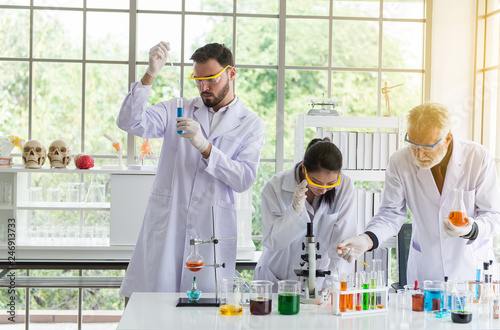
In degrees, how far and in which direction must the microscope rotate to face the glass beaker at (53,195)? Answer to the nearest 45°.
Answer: approximately 45° to its left

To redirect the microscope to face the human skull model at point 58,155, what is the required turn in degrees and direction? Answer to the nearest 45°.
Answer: approximately 45° to its left

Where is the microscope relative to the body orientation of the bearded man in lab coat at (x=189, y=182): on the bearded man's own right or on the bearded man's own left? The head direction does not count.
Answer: on the bearded man's own left

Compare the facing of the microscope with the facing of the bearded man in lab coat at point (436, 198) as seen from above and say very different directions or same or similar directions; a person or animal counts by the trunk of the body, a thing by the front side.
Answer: very different directions

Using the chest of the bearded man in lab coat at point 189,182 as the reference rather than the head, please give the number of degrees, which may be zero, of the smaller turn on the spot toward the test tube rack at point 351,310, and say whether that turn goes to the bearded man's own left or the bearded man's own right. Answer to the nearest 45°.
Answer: approximately 90° to the bearded man's own left

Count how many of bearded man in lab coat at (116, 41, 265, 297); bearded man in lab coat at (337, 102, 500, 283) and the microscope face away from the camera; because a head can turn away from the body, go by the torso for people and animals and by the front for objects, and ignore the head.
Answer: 1

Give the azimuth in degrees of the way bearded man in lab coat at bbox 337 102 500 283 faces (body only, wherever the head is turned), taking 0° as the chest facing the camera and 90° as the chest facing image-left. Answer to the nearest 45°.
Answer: approximately 0°

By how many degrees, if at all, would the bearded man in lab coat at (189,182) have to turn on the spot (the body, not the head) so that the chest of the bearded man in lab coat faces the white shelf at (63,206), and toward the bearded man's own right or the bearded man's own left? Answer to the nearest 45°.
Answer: approximately 90° to the bearded man's own right

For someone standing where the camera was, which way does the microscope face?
facing away from the viewer

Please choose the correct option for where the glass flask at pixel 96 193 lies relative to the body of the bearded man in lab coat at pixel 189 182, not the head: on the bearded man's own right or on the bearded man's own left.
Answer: on the bearded man's own right

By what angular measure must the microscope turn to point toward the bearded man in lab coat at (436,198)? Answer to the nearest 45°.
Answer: approximately 45° to its right

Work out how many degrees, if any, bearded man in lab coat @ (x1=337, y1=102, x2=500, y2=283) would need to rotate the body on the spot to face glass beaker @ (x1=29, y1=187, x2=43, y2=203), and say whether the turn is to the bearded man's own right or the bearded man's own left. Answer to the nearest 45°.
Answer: approximately 90° to the bearded man's own right
